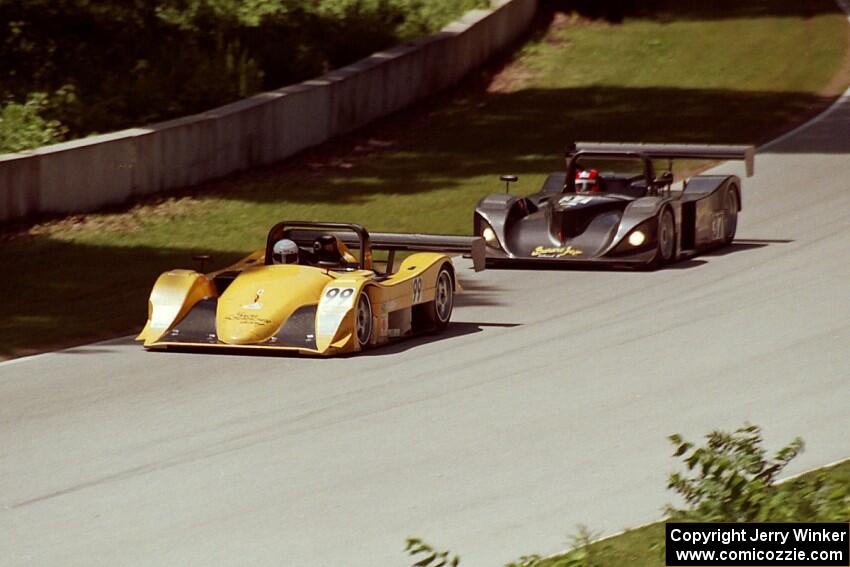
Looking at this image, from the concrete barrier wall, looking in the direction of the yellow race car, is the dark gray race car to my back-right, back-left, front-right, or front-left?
front-left

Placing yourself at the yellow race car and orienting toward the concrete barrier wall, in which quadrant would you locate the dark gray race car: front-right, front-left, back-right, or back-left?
front-right

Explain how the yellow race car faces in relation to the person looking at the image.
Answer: facing the viewer and to the left of the viewer

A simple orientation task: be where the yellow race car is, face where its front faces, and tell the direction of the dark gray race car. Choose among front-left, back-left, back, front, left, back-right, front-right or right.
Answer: back

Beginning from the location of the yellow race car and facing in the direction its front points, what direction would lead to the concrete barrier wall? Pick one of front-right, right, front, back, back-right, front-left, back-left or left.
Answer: back-right

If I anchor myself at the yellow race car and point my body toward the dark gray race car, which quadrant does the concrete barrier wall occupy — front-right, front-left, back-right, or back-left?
front-left
